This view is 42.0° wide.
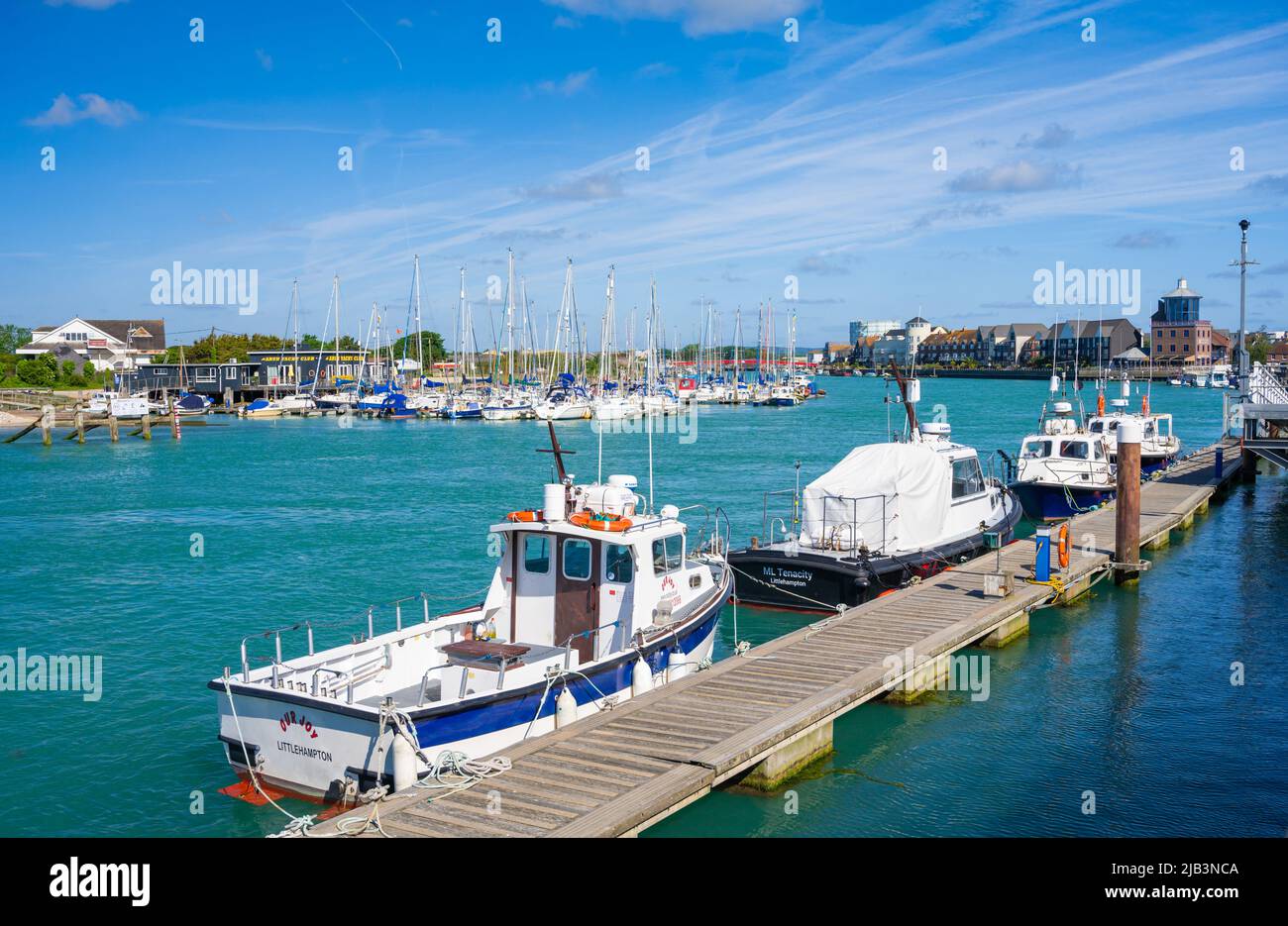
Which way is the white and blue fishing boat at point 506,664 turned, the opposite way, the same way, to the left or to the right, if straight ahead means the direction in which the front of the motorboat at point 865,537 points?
the same way

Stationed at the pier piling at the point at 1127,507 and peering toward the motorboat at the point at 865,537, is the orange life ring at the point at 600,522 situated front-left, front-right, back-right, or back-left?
front-left

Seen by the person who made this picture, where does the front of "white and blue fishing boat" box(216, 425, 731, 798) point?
facing away from the viewer and to the right of the viewer

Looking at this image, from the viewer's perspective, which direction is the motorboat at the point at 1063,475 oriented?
toward the camera

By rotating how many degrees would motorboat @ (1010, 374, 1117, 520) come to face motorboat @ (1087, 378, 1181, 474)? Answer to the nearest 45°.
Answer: approximately 180°

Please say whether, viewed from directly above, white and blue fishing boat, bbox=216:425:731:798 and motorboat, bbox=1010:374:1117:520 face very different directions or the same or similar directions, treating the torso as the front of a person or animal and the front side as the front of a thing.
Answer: very different directions

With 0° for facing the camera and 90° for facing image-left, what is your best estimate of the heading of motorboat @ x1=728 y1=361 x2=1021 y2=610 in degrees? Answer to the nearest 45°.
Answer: approximately 225°

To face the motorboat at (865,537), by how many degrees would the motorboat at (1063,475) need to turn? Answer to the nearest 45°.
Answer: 0° — it already faces it

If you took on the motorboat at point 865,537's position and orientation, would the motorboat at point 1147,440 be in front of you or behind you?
in front

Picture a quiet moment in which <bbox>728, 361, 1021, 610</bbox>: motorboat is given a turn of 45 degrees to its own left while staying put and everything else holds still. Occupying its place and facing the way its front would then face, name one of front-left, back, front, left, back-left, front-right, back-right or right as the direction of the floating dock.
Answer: back

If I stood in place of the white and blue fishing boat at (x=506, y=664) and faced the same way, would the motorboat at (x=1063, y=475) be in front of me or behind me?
in front

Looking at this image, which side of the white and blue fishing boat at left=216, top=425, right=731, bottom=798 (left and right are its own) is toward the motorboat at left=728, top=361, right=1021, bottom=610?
front

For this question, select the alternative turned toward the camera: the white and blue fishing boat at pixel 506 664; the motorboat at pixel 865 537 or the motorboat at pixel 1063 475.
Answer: the motorboat at pixel 1063 475
